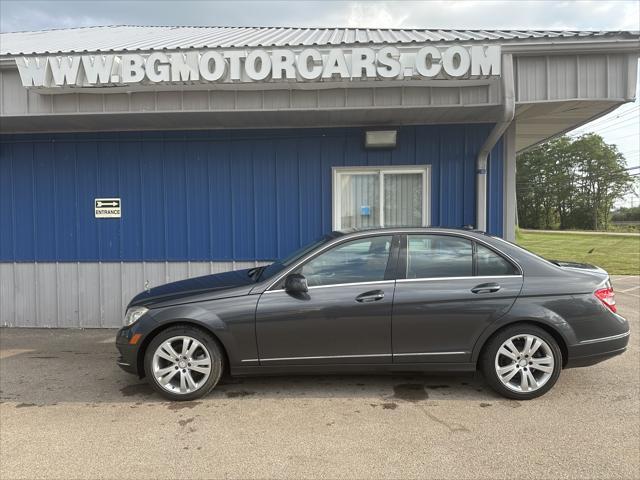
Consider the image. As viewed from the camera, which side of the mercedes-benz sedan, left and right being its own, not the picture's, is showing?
left

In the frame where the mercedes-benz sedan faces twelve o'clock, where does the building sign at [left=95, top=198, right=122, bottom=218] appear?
The building sign is roughly at 1 o'clock from the mercedes-benz sedan.

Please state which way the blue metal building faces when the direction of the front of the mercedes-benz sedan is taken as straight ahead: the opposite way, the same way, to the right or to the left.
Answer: to the left

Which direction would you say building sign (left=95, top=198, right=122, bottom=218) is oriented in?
toward the camera

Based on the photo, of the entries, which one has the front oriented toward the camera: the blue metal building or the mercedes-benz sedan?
the blue metal building

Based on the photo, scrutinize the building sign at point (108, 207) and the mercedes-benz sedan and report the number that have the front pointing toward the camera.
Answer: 1

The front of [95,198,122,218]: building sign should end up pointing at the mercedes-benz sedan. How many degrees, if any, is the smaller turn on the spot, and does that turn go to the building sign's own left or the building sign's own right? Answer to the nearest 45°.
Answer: approximately 45° to the building sign's own left
